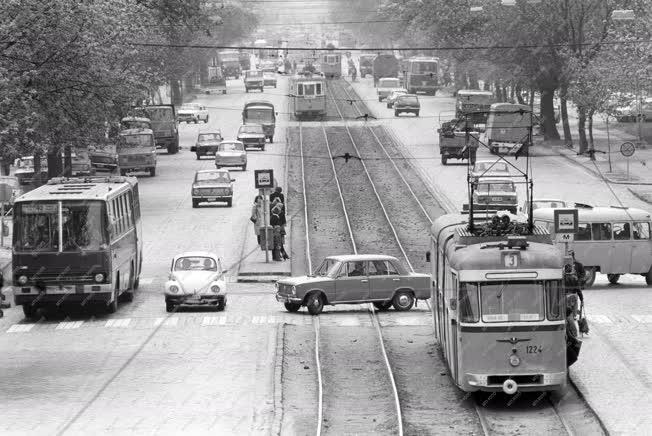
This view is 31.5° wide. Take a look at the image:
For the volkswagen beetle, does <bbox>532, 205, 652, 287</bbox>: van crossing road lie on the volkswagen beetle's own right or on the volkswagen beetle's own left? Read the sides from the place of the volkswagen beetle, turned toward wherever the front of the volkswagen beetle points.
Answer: on the volkswagen beetle's own left

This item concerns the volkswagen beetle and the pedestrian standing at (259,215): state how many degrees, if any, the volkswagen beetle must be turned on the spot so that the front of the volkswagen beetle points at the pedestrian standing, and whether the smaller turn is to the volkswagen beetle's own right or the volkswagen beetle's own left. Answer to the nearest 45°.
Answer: approximately 180°

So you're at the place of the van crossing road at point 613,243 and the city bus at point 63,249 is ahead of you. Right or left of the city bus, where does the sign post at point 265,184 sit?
right

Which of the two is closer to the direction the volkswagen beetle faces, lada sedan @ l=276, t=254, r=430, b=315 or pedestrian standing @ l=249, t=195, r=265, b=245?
the lada sedan

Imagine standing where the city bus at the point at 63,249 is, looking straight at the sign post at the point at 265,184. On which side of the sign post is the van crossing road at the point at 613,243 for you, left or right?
right

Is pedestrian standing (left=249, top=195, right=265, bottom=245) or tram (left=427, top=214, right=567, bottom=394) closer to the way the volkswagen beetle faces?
the tram

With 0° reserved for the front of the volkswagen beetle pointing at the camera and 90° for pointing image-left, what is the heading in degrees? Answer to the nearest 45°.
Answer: approximately 0°

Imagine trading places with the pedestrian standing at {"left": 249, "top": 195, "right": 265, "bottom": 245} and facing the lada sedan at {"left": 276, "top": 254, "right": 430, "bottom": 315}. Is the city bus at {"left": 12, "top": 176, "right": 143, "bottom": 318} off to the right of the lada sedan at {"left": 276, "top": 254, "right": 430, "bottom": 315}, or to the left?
right

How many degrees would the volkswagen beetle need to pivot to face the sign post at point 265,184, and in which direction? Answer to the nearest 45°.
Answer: approximately 180°

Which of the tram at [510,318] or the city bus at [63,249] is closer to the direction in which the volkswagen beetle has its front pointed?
the tram

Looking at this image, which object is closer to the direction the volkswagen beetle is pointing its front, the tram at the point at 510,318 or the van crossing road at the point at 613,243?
the tram

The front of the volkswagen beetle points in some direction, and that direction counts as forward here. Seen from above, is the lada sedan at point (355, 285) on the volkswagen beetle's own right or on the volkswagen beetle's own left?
on the volkswagen beetle's own left
